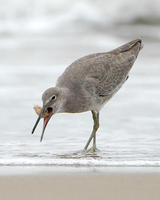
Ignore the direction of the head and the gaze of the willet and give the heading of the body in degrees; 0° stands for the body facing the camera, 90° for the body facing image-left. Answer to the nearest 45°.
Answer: approximately 90°
